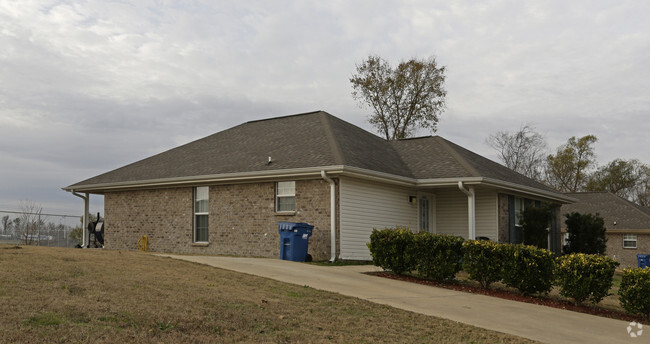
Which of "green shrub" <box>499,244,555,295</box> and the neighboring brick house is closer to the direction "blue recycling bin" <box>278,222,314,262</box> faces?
the green shrub

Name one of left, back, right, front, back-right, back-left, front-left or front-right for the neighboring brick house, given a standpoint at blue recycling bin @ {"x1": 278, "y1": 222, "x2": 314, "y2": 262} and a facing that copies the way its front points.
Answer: back

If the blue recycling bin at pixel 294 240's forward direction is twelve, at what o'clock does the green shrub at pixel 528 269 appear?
The green shrub is roughly at 9 o'clock from the blue recycling bin.

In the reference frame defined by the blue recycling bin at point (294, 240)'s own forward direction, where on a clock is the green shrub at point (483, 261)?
The green shrub is roughly at 9 o'clock from the blue recycling bin.

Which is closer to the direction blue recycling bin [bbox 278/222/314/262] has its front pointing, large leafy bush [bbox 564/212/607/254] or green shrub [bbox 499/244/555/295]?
the green shrub

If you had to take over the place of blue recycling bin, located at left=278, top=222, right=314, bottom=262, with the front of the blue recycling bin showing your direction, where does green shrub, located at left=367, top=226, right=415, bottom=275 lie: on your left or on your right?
on your left

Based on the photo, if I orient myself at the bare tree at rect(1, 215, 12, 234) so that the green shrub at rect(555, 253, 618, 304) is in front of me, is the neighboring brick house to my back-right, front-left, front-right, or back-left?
front-left

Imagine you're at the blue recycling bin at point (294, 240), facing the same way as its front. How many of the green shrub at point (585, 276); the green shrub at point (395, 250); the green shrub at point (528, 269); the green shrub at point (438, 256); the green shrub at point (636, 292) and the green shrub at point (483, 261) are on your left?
6

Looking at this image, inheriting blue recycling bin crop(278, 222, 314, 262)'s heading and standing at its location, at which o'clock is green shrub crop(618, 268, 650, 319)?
The green shrub is roughly at 9 o'clock from the blue recycling bin.

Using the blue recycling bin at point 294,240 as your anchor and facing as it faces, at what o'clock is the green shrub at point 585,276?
The green shrub is roughly at 9 o'clock from the blue recycling bin.

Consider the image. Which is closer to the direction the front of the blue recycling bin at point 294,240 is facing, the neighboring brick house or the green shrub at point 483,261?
the green shrub

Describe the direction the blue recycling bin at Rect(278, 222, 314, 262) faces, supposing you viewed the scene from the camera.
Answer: facing the viewer and to the left of the viewer

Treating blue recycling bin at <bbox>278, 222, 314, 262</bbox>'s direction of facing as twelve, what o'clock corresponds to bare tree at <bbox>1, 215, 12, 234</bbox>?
The bare tree is roughly at 3 o'clock from the blue recycling bin.
